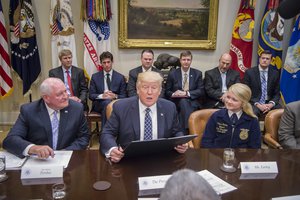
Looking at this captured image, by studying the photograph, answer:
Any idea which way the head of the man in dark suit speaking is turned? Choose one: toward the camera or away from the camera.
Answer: toward the camera

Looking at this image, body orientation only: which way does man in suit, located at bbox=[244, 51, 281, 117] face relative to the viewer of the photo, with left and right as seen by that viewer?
facing the viewer

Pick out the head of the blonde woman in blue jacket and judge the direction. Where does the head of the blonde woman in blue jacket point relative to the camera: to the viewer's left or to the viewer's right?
to the viewer's left

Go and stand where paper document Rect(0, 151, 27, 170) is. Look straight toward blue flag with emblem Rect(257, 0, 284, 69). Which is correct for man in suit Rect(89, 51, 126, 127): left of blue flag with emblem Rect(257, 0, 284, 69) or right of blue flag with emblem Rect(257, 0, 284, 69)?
left

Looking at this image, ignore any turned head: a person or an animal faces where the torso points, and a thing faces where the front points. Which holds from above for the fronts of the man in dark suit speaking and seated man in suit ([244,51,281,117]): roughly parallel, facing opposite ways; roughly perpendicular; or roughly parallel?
roughly parallel

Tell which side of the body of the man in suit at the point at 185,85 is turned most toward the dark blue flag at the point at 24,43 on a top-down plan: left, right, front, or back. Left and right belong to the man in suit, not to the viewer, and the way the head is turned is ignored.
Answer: right

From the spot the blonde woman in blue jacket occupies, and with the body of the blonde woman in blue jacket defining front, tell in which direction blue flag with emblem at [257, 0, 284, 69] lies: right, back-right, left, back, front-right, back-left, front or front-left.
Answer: back

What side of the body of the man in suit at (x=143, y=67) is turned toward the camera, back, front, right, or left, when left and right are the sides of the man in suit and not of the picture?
front

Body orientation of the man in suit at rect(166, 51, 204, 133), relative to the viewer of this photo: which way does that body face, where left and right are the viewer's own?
facing the viewer

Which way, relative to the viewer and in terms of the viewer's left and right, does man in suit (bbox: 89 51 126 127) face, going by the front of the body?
facing the viewer
